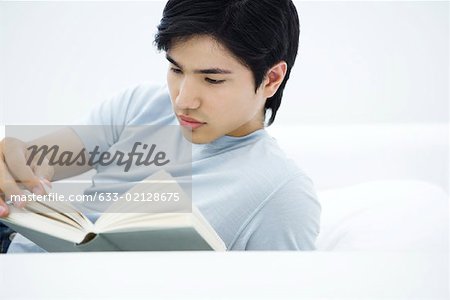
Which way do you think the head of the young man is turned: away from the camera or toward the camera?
toward the camera

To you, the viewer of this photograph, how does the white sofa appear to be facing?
facing the viewer
